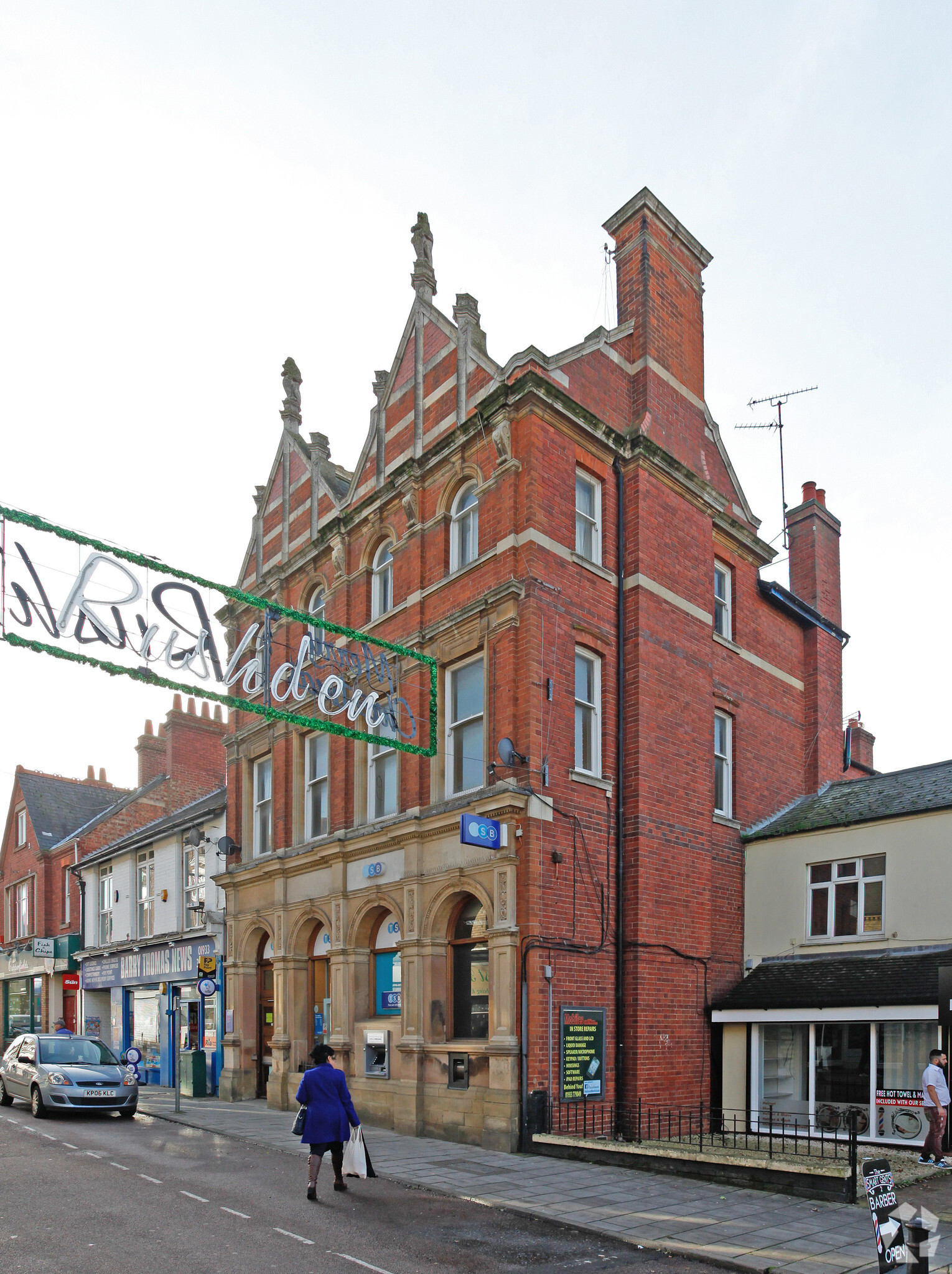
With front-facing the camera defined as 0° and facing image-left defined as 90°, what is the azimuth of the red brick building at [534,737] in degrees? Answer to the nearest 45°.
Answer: approximately 45°

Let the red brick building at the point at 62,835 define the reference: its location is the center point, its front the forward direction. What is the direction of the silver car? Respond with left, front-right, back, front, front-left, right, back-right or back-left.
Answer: front-left

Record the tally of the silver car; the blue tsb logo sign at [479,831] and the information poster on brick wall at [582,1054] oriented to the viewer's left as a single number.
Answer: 0

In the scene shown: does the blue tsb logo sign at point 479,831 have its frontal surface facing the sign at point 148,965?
no

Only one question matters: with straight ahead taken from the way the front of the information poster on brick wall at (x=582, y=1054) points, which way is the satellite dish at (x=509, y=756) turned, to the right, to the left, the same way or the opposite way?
to the right

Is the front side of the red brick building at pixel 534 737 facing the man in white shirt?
no

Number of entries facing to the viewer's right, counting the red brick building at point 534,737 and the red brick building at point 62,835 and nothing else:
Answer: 0

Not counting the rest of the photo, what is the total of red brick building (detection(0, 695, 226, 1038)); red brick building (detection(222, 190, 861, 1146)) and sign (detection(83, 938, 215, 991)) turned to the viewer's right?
0

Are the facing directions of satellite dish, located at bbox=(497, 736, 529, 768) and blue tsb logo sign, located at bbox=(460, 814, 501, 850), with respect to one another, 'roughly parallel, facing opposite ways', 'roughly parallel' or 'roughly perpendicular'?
roughly perpendicular

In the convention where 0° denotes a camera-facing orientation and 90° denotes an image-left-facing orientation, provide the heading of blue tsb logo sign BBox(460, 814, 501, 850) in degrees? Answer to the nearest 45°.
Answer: approximately 315°
